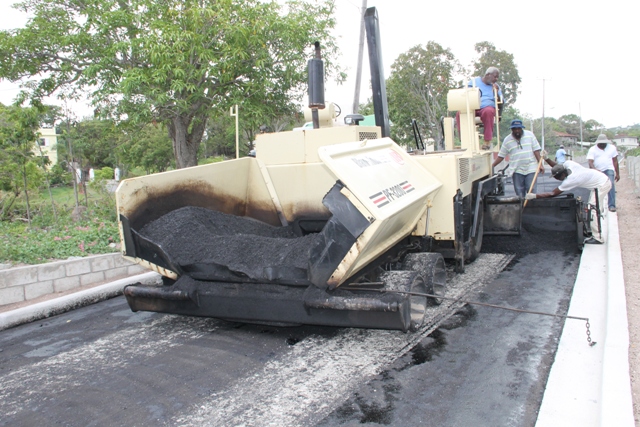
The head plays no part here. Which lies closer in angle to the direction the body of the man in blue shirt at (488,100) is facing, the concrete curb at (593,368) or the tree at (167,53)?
the concrete curb

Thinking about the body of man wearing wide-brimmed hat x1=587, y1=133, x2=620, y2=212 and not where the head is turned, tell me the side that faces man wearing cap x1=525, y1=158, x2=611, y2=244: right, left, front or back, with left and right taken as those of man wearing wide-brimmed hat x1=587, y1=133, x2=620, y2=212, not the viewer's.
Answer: front

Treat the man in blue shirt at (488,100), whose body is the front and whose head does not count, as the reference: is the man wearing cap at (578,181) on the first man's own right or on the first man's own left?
on the first man's own left

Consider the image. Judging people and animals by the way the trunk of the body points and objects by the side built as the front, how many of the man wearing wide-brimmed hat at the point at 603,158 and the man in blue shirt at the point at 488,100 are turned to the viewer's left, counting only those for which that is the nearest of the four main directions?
0

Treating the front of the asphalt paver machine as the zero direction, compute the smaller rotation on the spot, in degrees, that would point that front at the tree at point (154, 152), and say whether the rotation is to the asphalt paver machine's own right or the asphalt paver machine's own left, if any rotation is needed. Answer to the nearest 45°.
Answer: approximately 135° to the asphalt paver machine's own right

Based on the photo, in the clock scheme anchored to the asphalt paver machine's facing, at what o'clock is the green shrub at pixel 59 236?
The green shrub is roughly at 3 o'clock from the asphalt paver machine.

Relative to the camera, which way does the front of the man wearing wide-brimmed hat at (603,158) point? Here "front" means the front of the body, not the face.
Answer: toward the camera

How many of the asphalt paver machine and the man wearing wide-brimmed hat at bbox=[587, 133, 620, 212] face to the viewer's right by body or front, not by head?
0

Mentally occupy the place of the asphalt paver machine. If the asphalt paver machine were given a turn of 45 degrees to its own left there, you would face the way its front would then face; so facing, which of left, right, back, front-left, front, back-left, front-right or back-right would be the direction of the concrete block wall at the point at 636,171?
back-left

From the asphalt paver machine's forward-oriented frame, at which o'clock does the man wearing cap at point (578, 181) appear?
The man wearing cap is roughly at 6 o'clock from the asphalt paver machine.

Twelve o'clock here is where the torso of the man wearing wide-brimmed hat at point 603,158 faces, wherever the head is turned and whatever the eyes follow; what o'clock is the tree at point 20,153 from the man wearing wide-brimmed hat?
The tree is roughly at 2 o'clock from the man wearing wide-brimmed hat.

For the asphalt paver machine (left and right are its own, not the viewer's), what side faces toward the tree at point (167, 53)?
right

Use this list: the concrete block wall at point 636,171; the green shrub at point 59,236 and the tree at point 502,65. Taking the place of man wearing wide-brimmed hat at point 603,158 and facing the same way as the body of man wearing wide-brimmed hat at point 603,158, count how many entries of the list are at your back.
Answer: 2

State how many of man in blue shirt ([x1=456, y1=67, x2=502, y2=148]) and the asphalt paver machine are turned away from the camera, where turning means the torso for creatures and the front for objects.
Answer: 0

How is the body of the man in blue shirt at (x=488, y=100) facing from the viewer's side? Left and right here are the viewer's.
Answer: facing the viewer and to the right of the viewer

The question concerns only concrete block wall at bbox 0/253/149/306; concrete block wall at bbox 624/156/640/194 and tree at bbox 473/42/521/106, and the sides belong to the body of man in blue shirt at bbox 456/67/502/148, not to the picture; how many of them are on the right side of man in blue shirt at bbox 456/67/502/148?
1

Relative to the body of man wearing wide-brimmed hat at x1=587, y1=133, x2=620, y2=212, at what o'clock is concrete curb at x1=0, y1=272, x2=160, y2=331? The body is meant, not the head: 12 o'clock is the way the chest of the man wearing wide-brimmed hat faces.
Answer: The concrete curb is roughly at 1 o'clock from the man wearing wide-brimmed hat.
